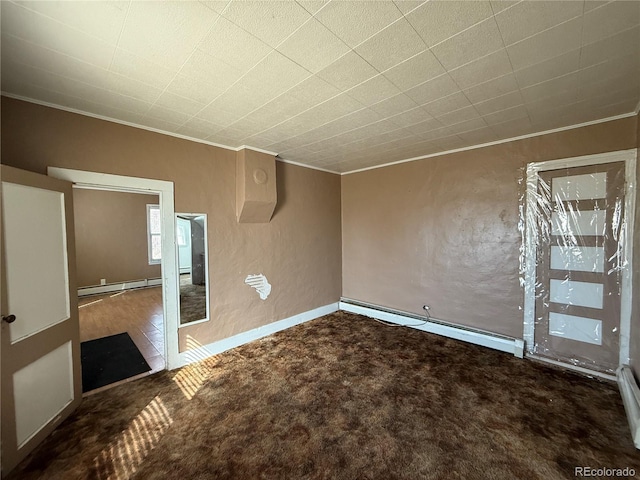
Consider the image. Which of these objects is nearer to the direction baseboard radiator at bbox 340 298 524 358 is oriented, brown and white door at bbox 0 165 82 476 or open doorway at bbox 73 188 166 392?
the brown and white door

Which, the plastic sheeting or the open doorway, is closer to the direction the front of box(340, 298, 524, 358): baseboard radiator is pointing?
the open doorway

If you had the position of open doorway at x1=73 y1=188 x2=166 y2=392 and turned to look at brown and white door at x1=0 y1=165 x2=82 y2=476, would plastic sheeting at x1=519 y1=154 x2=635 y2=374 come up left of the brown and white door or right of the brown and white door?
left

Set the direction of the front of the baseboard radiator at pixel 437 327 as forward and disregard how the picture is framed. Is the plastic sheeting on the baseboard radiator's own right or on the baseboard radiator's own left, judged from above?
on the baseboard radiator's own left

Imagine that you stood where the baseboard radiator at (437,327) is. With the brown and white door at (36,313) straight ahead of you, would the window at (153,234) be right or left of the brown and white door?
right

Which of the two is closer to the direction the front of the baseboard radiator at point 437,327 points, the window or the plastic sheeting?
the window

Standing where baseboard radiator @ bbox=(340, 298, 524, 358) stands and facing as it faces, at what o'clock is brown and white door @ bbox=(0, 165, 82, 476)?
The brown and white door is roughly at 12 o'clock from the baseboard radiator.

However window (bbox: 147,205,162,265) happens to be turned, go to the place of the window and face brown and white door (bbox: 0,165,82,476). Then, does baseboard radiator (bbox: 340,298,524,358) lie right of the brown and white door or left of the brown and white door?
left

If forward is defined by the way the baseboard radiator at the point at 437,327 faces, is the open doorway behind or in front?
in front

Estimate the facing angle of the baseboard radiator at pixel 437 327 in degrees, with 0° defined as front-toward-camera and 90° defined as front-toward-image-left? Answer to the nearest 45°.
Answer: approximately 45°

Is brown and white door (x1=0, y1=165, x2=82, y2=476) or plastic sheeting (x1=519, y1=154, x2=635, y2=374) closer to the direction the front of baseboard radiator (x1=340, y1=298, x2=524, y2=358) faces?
the brown and white door

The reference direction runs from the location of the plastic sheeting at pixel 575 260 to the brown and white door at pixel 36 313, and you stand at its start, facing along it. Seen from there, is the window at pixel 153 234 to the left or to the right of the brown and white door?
right

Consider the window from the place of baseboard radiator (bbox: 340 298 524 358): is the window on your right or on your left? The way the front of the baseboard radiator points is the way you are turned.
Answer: on your right
